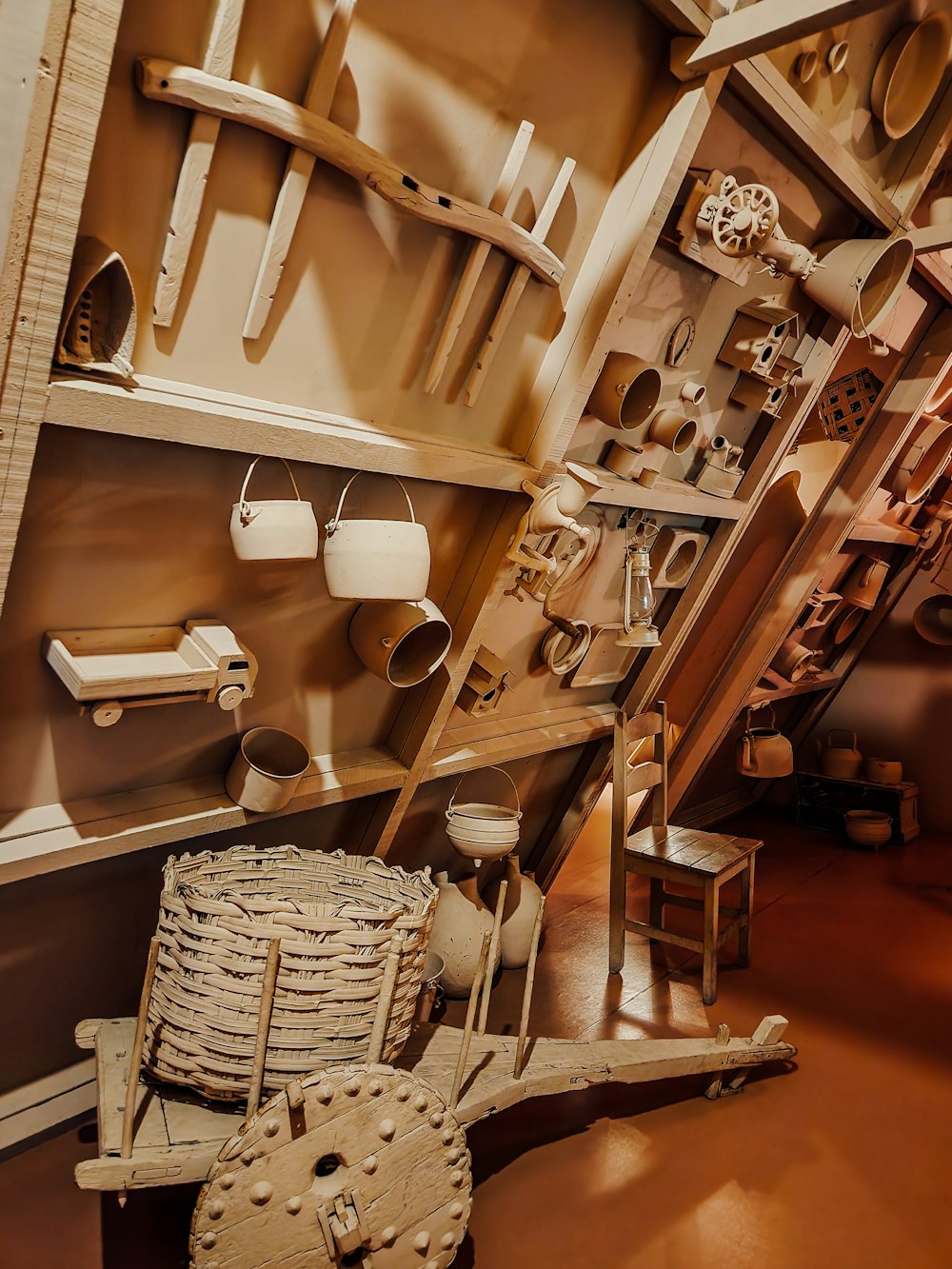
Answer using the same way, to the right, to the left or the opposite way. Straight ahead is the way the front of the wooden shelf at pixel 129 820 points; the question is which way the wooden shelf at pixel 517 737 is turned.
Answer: the same way

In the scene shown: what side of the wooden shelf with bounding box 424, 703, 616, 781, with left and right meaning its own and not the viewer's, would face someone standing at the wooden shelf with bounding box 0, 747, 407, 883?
right

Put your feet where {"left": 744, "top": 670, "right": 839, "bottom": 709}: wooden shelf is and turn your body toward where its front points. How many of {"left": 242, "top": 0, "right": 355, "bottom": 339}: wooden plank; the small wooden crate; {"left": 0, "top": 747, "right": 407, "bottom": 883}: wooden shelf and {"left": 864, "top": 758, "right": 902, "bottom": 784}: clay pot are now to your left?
2

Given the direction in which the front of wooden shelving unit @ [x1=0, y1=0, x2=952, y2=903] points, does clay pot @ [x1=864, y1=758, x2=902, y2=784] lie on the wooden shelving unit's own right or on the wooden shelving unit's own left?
on the wooden shelving unit's own left

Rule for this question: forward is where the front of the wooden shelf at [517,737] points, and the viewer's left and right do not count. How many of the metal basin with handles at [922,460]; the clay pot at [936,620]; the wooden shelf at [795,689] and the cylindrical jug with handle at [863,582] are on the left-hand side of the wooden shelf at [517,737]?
4

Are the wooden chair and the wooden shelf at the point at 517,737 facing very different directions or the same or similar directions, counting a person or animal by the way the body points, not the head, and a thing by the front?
same or similar directions

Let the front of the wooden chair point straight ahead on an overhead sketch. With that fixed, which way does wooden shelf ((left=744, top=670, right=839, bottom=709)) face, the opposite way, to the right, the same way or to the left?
the same way

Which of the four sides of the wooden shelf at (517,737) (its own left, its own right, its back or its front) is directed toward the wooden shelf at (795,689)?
left

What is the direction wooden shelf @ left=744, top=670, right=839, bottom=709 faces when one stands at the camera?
facing the viewer and to the right of the viewer

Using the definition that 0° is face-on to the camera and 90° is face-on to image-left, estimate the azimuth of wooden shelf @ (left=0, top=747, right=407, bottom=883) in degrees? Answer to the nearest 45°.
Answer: approximately 315°

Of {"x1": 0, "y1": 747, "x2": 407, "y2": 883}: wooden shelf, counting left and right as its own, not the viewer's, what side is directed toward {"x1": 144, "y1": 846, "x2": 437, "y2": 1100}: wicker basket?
front

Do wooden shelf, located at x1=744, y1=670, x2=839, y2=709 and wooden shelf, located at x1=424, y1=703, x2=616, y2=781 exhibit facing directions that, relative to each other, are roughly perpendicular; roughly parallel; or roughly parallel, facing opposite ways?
roughly parallel
